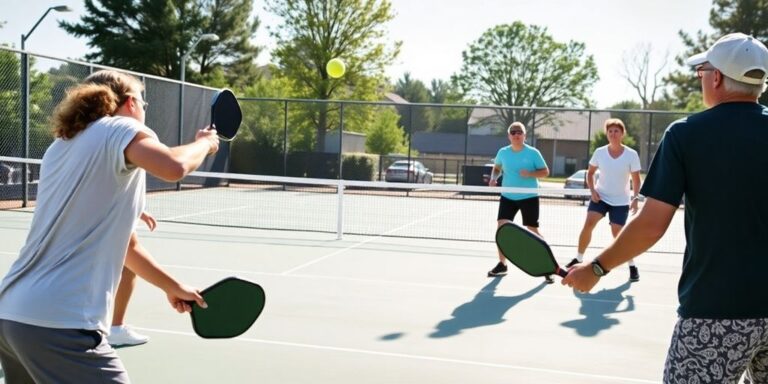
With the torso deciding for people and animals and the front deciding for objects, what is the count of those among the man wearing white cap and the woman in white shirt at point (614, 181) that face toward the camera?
1

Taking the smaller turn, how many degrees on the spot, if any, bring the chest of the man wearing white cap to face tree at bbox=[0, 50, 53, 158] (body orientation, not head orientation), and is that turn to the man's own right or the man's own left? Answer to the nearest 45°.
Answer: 0° — they already face it

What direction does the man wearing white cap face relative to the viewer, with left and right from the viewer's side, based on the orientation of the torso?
facing away from the viewer and to the left of the viewer

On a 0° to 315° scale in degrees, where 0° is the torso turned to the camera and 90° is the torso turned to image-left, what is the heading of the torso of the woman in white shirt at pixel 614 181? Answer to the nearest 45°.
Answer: approximately 0°

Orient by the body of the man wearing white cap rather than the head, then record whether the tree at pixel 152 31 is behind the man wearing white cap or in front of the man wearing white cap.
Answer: in front

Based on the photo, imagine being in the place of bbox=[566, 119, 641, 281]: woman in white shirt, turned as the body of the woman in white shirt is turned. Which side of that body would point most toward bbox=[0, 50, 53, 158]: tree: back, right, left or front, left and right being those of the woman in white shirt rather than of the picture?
right

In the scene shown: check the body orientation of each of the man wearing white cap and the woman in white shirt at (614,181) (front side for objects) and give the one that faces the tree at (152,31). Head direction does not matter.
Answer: the man wearing white cap

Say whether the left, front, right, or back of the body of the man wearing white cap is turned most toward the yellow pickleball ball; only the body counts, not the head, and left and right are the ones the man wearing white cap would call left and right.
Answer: front
